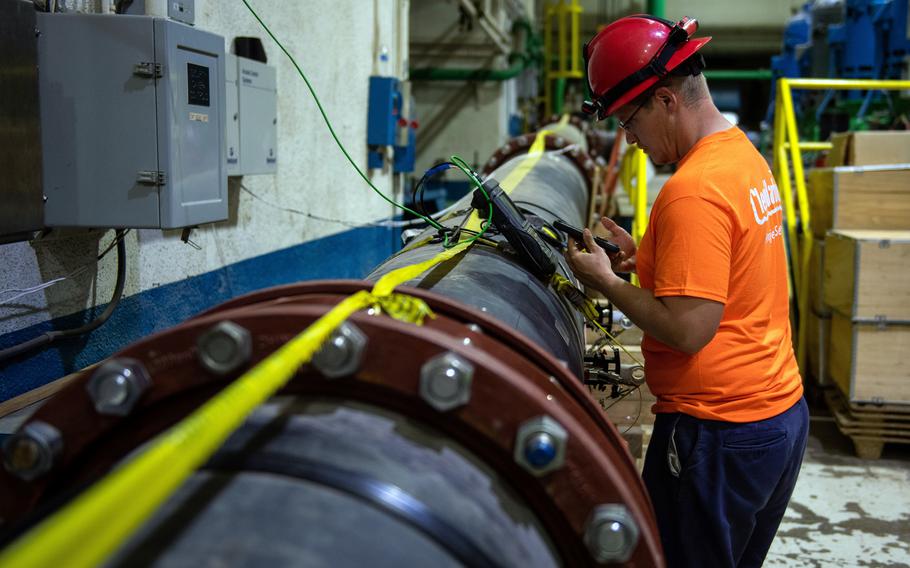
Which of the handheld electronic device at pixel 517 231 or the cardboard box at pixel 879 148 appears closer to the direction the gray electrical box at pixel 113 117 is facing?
the handheld electronic device

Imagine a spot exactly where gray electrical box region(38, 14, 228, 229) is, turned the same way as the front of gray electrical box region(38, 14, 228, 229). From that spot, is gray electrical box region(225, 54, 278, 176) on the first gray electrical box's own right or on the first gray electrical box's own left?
on the first gray electrical box's own left

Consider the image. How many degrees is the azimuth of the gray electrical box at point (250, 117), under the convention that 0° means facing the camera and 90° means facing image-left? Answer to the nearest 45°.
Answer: approximately 315°

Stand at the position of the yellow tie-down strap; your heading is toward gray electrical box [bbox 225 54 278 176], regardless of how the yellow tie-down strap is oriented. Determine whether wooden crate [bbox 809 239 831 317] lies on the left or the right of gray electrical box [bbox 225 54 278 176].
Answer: right

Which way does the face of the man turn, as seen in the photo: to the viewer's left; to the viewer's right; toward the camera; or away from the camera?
to the viewer's left

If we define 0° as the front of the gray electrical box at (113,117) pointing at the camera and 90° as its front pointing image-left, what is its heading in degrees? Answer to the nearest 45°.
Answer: approximately 315°

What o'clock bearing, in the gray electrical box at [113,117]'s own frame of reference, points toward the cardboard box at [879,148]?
The cardboard box is roughly at 10 o'clock from the gray electrical box.

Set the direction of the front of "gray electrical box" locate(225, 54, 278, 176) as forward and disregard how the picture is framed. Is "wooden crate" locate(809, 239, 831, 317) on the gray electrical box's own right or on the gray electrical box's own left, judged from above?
on the gray electrical box's own left
